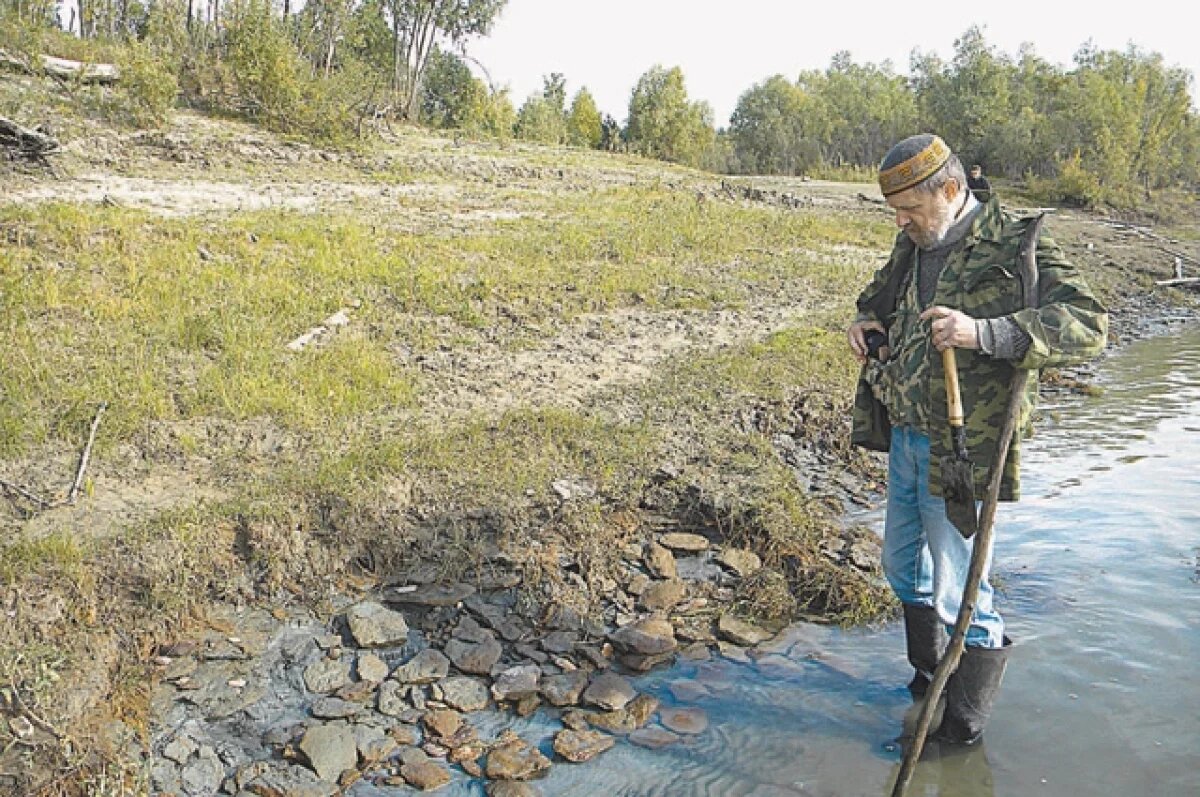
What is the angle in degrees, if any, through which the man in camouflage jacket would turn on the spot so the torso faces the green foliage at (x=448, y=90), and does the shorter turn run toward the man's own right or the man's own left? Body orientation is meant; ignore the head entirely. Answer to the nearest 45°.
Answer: approximately 90° to the man's own right

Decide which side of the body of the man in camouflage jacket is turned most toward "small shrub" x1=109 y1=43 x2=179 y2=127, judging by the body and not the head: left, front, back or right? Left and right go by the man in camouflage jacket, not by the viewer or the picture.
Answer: right

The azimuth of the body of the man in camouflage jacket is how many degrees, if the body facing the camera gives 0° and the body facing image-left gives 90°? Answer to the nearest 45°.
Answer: approximately 45°

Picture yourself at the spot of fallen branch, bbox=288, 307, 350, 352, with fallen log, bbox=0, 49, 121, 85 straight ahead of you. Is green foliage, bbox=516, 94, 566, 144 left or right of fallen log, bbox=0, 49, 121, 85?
right

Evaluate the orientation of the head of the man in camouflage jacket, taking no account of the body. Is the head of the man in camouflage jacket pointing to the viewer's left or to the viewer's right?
to the viewer's left
